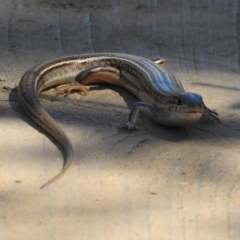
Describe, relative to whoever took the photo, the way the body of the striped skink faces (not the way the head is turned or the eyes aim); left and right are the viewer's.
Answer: facing the viewer and to the right of the viewer
